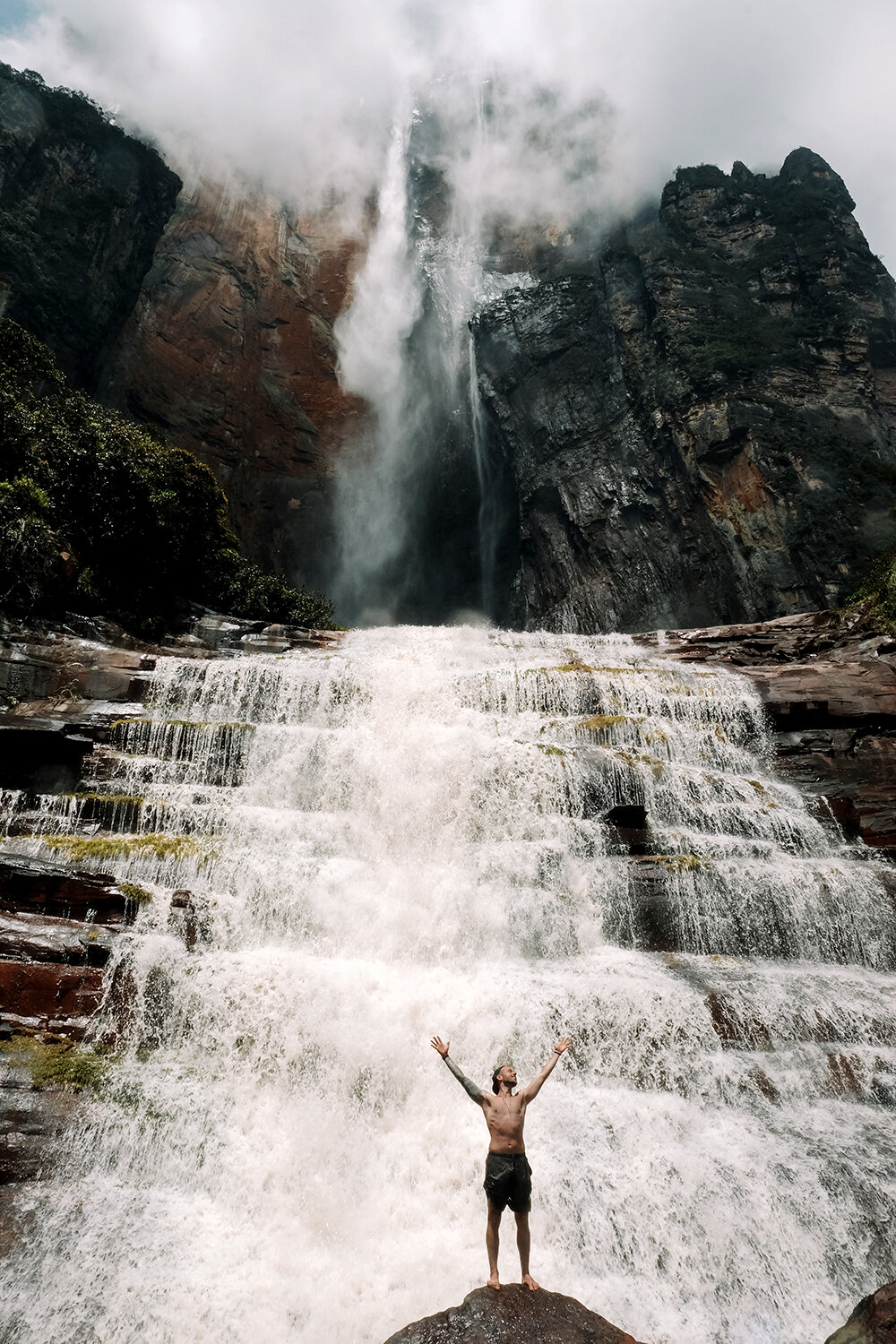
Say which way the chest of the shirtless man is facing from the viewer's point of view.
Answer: toward the camera
